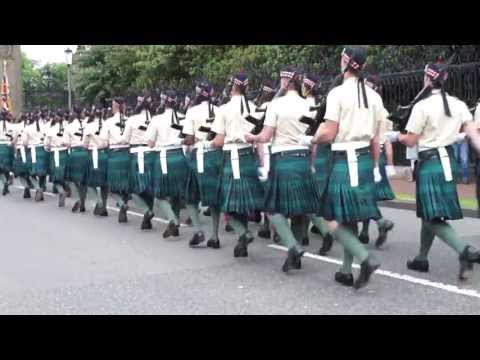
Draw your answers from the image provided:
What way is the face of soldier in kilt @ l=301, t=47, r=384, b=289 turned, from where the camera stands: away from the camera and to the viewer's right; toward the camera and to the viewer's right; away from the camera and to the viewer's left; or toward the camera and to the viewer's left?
away from the camera and to the viewer's left

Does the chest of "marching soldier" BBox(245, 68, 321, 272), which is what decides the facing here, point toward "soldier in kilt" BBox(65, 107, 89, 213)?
yes

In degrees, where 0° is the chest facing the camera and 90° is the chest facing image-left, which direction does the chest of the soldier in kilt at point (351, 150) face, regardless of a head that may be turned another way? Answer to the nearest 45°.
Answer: approximately 135°

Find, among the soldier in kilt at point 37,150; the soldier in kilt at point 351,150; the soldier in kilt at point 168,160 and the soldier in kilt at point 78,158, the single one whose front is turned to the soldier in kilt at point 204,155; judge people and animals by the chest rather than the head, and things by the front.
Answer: the soldier in kilt at point 351,150

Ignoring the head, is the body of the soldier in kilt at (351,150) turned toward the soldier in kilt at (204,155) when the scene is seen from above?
yes

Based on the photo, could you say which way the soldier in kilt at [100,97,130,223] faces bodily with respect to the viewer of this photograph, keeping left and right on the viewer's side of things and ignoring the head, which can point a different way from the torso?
facing away from the viewer and to the left of the viewer

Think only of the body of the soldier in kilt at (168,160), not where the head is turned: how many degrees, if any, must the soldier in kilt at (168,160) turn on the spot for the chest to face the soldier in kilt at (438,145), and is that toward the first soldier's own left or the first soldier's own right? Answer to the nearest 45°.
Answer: approximately 180°

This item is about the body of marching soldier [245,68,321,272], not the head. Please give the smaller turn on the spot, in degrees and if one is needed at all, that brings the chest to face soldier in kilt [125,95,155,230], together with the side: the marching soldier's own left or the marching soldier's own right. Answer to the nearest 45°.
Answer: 0° — they already face them

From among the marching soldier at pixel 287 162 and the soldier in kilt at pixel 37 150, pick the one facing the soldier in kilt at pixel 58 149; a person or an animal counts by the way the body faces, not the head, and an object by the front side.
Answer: the marching soldier

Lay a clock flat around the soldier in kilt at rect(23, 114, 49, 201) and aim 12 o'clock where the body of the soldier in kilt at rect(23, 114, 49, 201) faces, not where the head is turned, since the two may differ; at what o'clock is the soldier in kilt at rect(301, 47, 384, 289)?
the soldier in kilt at rect(301, 47, 384, 289) is roughly at 7 o'clock from the soldier in kilt at rect(23, 114, 49, 201).

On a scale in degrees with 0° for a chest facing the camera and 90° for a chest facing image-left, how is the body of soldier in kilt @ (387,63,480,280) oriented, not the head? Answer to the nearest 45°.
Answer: approximately 135°
